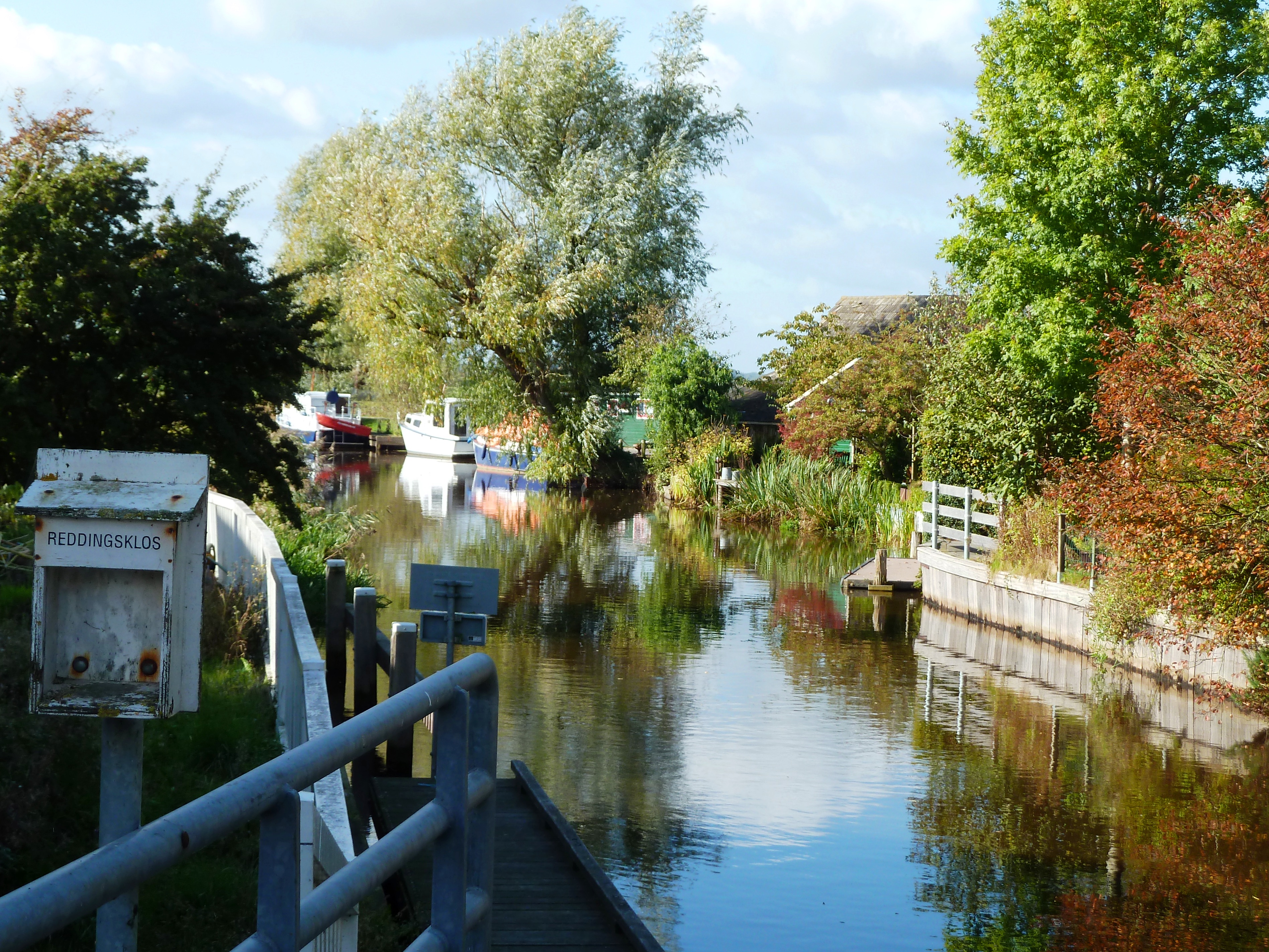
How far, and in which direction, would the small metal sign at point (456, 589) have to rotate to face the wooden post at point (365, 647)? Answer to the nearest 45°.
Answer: approximately 45° to its left

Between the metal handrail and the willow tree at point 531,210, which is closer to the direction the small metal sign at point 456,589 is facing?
the willow tree

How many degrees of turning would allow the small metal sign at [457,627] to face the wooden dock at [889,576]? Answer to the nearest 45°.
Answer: approximately 45° to its right

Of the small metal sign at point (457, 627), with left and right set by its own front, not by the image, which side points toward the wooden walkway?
back

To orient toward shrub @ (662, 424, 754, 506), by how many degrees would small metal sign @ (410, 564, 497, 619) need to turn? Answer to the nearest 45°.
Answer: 0° — it already faces it

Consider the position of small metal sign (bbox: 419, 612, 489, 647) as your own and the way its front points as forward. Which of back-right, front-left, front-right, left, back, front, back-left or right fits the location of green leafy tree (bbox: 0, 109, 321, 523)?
front-left

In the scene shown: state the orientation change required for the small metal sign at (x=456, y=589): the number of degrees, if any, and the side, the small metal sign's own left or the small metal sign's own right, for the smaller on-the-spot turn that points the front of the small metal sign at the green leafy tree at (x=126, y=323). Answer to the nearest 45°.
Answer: approximately 45° to the small metal sign's own left

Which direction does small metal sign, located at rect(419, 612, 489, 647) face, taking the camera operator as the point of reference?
facing away from the viewer

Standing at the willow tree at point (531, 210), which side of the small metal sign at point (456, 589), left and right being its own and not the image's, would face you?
front

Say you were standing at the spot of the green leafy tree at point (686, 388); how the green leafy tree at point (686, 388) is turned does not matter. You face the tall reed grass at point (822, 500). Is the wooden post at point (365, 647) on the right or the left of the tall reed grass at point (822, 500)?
right

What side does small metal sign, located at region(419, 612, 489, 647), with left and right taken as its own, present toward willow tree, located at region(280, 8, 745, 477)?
front

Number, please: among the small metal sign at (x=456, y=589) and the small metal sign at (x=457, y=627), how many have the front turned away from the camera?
2

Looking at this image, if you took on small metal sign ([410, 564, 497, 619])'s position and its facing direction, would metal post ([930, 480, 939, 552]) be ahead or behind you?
ahead

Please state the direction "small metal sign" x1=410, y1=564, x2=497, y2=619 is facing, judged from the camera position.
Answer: facing away from the viewer

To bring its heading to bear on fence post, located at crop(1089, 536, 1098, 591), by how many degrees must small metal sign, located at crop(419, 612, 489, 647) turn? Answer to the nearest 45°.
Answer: approximately 45° to its right
